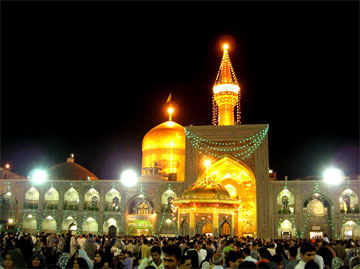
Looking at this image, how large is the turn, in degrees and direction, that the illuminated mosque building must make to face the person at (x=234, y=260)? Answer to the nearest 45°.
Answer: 0° — it already faces them

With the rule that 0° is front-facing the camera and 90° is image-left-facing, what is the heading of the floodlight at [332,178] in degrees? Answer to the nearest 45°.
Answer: approximately 0°

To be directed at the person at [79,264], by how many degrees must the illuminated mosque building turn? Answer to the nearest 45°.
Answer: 0° — it already faces them

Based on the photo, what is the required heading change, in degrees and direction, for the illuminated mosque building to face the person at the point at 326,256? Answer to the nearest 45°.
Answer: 0° — it already faces them

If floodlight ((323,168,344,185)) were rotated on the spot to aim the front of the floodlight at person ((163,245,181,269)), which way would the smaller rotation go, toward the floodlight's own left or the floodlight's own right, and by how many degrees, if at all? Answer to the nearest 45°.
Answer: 0° — it already faces them

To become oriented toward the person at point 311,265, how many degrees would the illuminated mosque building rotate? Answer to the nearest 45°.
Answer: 0° — it already faces them
